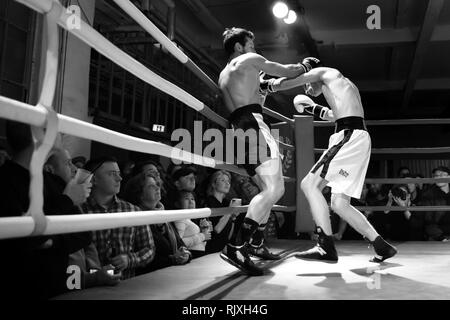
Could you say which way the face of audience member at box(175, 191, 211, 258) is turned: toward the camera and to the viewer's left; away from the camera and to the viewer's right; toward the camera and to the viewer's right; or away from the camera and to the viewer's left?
toward the camera and to the viewer's right

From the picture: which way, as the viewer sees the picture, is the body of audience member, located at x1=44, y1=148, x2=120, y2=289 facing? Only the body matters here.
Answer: to the viewer's right

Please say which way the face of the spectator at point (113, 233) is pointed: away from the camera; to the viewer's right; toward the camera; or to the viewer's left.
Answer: to the viewer's right

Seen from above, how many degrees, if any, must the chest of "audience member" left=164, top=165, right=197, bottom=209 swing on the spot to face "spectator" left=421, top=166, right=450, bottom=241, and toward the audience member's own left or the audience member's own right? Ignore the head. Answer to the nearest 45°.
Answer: approximately 45° to the audience member's own left

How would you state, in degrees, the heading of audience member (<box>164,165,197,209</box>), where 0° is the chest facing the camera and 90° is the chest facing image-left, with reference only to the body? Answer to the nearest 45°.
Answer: approximately 315°

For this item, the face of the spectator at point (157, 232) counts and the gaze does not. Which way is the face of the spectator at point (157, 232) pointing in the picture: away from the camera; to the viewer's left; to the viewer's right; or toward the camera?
to the viewer's right

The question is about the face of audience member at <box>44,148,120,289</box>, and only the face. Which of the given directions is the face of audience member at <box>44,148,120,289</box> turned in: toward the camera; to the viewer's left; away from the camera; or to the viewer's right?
to the viewer's right
